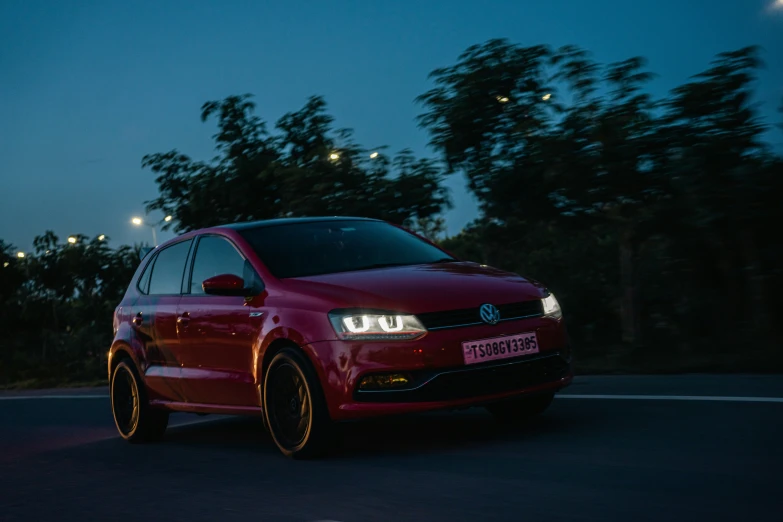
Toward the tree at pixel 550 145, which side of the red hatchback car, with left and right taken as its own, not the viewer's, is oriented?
left

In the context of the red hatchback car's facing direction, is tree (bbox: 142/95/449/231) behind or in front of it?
behind

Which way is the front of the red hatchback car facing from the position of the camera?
facing the viewer and to the right of the viewer
